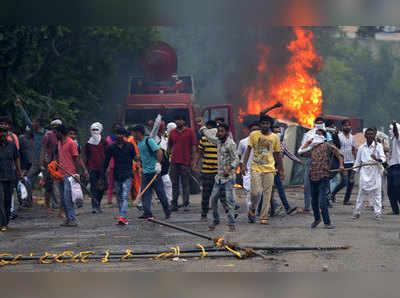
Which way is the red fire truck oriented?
toward the camera

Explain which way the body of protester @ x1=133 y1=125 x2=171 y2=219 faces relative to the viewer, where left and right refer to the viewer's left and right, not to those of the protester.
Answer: facing the viewer and to the left of the viewer

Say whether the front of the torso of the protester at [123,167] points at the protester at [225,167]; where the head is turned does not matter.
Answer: no

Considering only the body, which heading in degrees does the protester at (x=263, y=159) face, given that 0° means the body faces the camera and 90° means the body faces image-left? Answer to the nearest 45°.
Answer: approximately 0°

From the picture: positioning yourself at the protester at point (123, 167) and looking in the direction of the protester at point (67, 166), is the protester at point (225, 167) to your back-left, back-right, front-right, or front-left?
back-left

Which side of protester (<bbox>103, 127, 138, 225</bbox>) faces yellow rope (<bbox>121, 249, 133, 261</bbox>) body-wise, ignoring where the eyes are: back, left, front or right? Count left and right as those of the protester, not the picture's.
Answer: front

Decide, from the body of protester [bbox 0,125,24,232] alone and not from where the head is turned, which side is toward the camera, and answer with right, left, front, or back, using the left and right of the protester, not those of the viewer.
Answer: front

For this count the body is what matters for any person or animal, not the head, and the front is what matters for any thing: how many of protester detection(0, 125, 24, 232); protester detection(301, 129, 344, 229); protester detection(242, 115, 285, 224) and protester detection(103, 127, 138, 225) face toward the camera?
4

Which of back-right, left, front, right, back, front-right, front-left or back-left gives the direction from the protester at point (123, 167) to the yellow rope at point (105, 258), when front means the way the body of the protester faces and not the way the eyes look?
front

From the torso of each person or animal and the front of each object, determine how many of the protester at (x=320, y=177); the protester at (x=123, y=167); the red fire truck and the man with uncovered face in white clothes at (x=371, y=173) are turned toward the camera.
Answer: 4

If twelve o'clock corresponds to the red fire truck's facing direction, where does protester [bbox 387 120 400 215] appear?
The protester is roughly at 11 o'clock from the red fire truck.

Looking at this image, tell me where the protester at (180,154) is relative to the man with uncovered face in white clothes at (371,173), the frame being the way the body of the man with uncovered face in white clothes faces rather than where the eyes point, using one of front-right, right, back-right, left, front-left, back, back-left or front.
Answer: right

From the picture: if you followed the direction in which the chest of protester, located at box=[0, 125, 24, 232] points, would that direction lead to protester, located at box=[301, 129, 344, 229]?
no

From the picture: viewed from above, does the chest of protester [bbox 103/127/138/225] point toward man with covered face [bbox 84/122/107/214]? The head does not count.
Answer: no

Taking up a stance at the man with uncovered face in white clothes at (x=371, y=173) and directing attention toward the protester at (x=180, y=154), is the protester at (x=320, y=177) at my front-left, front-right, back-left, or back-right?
front-left

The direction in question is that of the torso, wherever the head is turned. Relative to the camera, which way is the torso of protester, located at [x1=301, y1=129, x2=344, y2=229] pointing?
toward the camera
